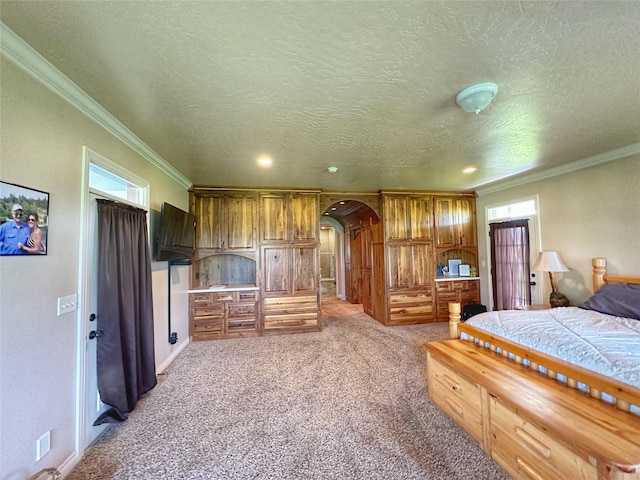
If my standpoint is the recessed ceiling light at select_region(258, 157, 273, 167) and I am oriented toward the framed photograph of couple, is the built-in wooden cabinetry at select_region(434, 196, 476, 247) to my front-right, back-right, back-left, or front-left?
back-left

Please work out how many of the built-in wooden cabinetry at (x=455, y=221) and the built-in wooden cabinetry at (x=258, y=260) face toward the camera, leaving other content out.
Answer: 2

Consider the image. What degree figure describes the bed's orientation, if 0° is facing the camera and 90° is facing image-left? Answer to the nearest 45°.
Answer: approximately 45°

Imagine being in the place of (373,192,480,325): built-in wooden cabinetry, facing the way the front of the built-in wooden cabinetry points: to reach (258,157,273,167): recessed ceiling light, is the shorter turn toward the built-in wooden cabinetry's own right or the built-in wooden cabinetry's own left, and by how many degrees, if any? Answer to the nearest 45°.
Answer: approximately 45° to the built-in wooden cabinetry's own right

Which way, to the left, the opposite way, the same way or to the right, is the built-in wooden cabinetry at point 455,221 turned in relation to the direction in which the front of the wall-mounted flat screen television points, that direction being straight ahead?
to the right

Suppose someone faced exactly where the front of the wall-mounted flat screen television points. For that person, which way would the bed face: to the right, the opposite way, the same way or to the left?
the opposite way

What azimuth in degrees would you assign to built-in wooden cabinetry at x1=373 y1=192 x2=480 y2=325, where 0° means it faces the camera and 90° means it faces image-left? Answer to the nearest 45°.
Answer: approximately 0°

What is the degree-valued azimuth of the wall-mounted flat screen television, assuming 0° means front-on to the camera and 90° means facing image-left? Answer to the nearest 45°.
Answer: approximately 315°
